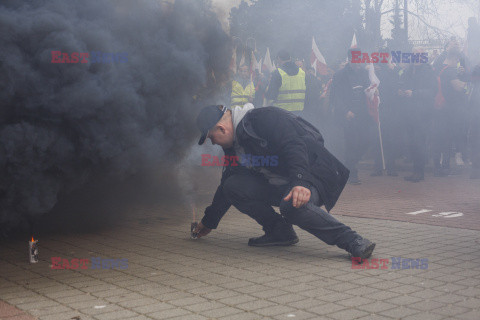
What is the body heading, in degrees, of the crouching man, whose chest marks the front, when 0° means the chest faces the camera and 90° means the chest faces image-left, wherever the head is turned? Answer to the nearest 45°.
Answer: approximately 90°

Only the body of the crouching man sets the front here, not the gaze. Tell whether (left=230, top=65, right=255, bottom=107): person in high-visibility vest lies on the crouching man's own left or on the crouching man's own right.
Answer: on the crouching man's own right

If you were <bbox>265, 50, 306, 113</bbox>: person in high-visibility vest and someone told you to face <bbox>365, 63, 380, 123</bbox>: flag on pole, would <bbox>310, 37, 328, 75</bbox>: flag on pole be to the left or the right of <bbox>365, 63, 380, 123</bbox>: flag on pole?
left

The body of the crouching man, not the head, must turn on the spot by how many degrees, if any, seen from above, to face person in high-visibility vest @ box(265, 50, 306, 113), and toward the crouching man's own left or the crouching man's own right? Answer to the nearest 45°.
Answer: approximately 90° to the crouching man's own right

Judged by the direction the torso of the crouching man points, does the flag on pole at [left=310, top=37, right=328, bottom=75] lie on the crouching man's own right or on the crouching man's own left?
on the crouching man's own right

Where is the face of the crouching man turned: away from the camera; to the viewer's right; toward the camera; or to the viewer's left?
to the viewer's left
